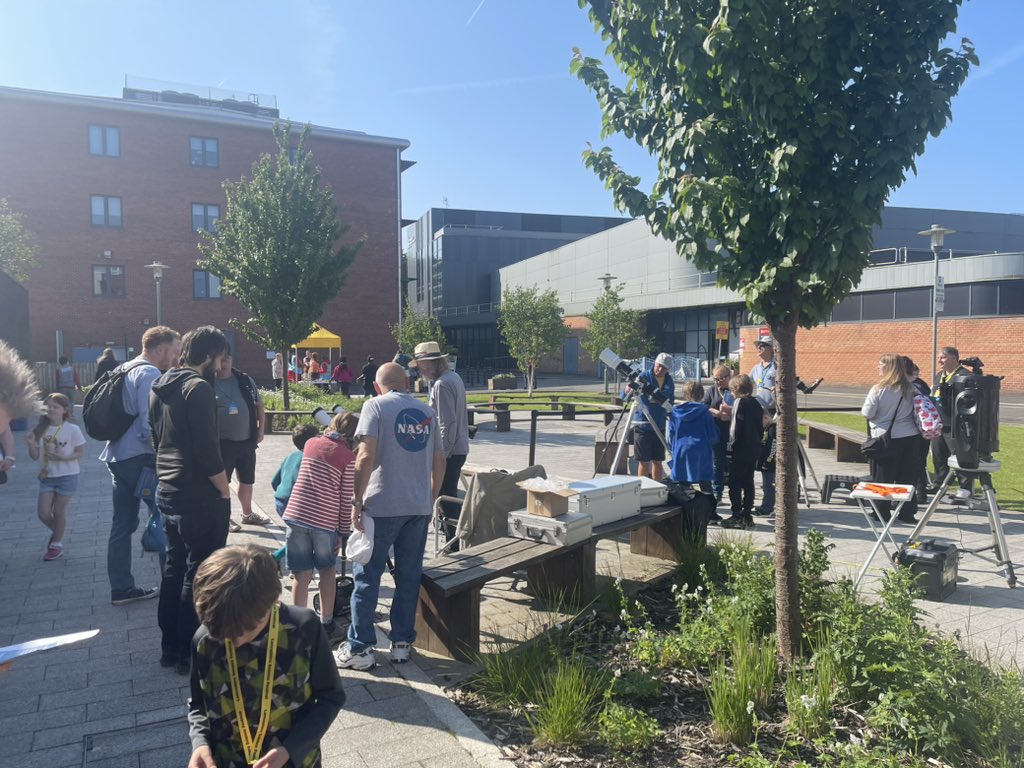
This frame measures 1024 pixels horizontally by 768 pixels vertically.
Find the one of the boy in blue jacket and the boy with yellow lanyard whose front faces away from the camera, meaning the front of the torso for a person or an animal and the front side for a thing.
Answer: the boy in blue jacket

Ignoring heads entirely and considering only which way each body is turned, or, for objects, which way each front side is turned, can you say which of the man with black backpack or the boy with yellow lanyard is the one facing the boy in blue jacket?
the man with black backpack

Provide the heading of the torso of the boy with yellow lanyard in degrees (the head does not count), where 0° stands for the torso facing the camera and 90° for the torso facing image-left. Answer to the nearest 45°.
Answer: approximately 0°

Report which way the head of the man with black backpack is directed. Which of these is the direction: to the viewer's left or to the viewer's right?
to the viewer's right

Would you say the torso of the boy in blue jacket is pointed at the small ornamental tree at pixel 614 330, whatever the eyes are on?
yes

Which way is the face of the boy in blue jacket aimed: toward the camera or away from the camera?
away from the camera

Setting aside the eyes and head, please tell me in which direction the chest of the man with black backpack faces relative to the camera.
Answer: to the viewer's right

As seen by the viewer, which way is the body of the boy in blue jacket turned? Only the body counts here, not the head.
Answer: away from the camera
